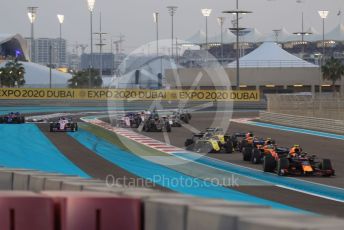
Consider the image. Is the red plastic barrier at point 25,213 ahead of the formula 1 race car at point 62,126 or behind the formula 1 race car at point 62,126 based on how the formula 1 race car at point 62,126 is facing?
ahead

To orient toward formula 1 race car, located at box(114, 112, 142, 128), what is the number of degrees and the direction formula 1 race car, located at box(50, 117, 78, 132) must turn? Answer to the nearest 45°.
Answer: approximately 135° to its left
